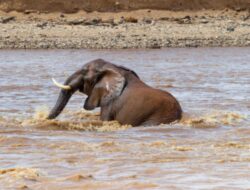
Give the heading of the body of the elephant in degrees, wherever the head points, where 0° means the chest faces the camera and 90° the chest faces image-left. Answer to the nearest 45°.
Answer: approximately 90°
